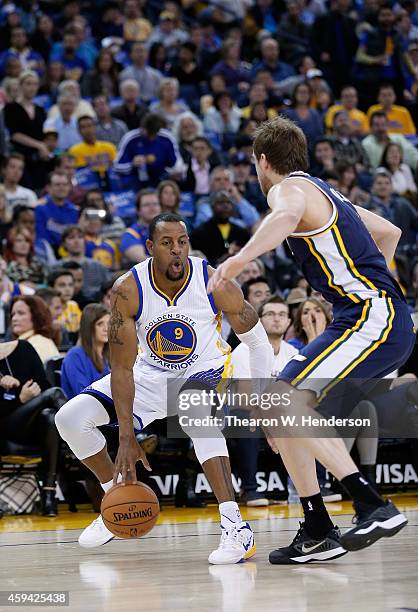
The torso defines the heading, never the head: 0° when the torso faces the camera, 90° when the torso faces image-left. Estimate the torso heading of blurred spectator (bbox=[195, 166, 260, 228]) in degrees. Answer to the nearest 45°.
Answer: approximately 0°

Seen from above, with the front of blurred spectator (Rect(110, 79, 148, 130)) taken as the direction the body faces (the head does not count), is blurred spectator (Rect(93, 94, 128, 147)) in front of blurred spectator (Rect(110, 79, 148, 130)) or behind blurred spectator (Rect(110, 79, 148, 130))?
in front

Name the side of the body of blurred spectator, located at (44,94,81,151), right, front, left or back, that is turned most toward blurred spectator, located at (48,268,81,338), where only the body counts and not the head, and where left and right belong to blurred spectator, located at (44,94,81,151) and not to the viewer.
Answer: front

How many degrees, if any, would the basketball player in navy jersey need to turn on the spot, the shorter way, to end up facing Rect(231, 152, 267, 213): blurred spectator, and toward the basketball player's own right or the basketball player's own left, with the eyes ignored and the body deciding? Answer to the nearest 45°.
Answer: approximately 90° to the basketball player's own right

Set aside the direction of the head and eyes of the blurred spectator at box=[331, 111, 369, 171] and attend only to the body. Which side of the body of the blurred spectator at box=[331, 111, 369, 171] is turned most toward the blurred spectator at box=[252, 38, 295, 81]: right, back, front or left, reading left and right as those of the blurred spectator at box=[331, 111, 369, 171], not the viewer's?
back

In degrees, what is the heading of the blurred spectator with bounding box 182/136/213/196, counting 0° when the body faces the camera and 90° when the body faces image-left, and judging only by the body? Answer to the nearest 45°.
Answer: approximately 0°
